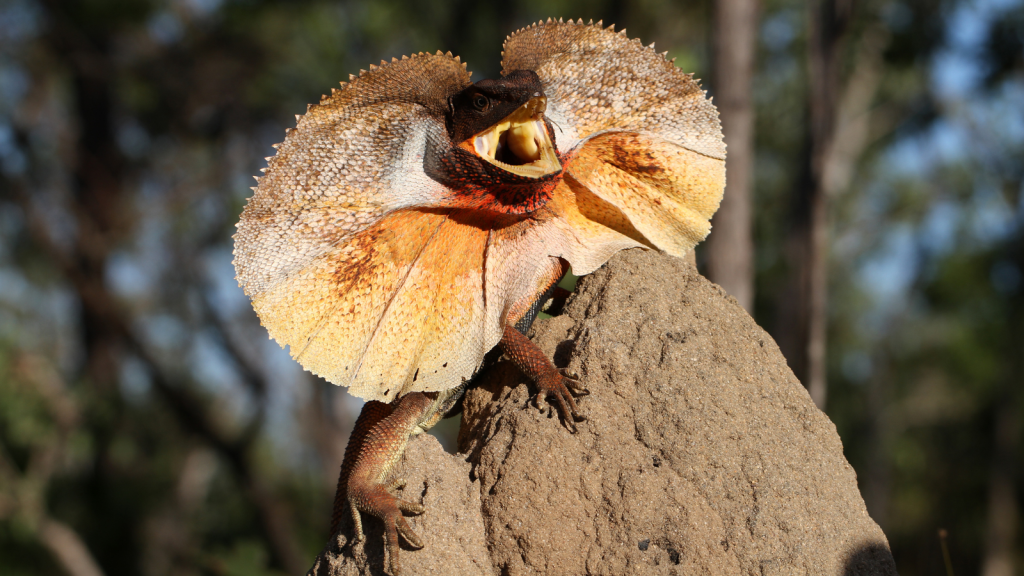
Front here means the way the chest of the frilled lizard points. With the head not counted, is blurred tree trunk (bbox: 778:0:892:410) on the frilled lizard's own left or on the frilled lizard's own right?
on the frilled lizard's own left

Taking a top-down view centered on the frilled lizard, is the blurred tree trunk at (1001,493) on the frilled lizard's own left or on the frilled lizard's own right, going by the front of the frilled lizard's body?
on the frilled lizard's own left

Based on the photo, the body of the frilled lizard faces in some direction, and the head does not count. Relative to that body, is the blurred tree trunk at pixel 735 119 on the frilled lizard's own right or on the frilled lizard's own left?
on the frilled lizard's own left
